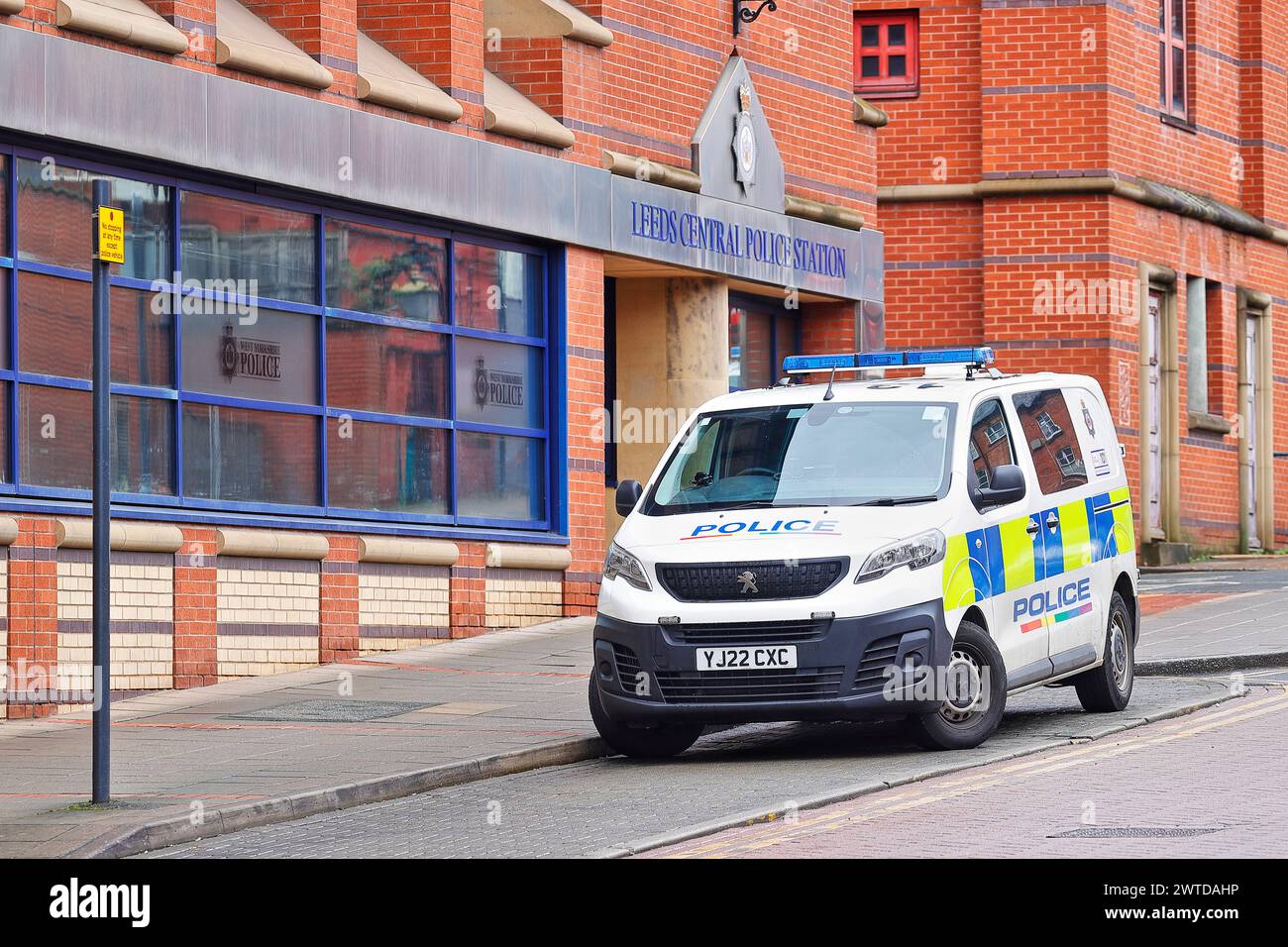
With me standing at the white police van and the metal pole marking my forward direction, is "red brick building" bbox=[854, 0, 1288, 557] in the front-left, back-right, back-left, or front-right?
back-right

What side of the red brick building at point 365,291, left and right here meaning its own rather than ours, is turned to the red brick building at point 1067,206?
left

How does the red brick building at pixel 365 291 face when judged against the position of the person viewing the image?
facing the viewer and to the right of the viewer

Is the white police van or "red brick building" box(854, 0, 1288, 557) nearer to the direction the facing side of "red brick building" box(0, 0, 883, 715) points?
the white police van

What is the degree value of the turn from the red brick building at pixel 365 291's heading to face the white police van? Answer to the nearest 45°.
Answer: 0° — it already faces it

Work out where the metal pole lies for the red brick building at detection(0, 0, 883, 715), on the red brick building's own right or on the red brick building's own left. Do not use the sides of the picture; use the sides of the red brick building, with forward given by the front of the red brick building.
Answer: on the red brick building's own right
